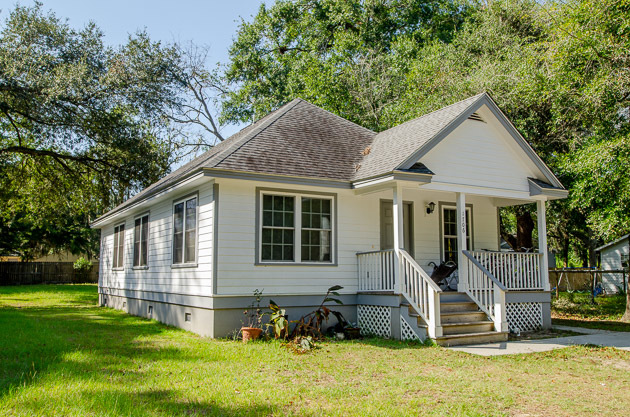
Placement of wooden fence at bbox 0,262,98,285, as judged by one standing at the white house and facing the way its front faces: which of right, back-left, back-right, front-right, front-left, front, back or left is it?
back

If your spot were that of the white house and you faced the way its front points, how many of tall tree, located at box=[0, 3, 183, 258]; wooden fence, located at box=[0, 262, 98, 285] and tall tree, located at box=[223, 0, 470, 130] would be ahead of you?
0

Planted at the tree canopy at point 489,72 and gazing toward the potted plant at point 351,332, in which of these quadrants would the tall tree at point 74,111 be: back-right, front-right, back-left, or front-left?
front-right

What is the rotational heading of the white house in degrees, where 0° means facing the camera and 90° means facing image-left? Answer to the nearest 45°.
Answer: approximately 315°

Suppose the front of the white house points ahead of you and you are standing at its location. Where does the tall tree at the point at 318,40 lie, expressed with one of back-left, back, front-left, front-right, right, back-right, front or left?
back-left

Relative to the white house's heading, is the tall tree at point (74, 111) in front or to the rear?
to the rear

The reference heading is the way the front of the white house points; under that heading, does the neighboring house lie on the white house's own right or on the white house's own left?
on the white house's own left

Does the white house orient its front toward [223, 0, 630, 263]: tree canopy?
no
